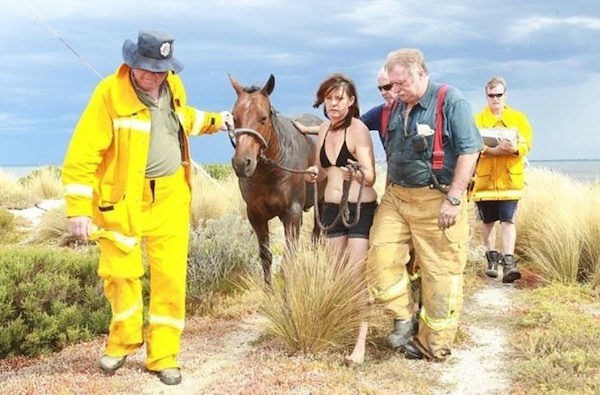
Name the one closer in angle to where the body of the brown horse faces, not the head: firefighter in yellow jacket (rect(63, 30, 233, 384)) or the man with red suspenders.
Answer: the firefighter in yellow jacket

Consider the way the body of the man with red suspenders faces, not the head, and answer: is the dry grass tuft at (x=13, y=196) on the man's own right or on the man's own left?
on the man's own right

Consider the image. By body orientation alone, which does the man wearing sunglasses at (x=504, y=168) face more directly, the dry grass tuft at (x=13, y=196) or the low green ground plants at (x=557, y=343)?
the low green ground plants

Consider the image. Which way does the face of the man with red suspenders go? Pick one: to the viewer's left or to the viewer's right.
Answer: to the viewer's left

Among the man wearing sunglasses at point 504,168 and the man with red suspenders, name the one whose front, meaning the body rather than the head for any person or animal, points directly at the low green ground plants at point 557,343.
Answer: the man wearing sunglasses

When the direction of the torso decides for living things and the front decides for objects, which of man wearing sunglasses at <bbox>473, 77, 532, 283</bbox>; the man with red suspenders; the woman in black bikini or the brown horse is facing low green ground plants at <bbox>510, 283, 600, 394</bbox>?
the man wearing sunglasses

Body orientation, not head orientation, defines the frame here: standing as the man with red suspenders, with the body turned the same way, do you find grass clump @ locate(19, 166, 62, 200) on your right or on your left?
on your right

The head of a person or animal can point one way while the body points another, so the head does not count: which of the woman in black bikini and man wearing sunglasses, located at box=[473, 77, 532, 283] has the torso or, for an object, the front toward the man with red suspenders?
the man wearing sunglasses

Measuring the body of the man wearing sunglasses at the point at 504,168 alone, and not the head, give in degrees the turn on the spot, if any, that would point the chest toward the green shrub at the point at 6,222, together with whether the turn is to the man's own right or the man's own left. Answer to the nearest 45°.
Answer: approximately 90° to the man's own right

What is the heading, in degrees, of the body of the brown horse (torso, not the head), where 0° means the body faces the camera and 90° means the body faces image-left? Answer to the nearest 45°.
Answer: approximately 45°

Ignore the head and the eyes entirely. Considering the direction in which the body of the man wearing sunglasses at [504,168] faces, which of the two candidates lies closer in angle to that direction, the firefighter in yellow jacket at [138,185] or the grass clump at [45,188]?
the firefighter in yellow jacket

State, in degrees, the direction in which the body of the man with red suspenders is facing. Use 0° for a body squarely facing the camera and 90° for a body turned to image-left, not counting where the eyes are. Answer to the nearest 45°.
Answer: approximately 45°
